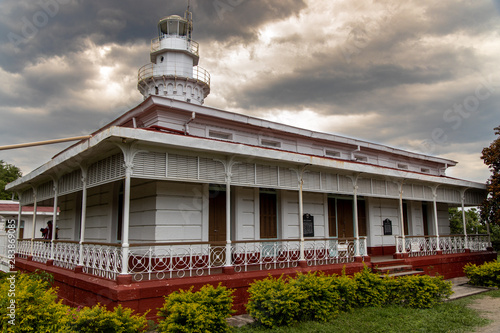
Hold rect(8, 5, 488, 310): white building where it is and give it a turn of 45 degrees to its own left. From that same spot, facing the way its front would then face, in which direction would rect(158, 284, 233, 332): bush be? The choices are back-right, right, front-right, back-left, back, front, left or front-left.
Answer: right

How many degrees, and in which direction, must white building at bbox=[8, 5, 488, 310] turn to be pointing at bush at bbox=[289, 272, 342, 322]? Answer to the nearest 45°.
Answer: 0° — it already faces it

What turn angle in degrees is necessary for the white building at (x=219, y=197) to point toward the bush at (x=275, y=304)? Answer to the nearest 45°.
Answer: approximately 45° to its right

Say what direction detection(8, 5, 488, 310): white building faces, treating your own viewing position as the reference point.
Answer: facing the viewer and to the right of the viewer

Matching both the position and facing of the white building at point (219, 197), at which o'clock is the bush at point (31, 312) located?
The bush is roughly at 2 o'clock from the white building.

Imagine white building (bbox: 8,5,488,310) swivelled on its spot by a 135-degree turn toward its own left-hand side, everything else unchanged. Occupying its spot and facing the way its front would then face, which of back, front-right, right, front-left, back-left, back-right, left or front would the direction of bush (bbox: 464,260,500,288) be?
right
